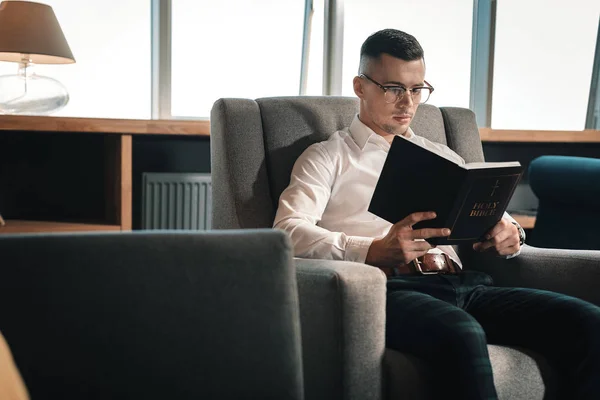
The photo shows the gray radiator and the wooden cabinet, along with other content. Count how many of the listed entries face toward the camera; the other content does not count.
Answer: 2

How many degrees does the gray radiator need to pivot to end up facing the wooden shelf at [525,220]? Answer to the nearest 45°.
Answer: approximately 90° to its left

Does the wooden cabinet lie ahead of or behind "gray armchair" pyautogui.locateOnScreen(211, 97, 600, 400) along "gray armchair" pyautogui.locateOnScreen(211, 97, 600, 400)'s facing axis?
behind

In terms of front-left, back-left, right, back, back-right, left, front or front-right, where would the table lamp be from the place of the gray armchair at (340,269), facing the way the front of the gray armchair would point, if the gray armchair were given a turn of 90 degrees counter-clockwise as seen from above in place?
left

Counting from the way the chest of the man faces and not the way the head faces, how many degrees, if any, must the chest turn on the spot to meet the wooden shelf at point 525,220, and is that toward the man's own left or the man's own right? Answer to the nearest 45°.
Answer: approximately 135° to the man's own left

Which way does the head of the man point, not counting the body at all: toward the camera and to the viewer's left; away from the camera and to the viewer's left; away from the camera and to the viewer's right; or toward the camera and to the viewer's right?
toward the camera and to the viewer's right

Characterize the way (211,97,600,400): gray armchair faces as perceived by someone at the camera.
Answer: facing the viewer and to the right of the viewer
